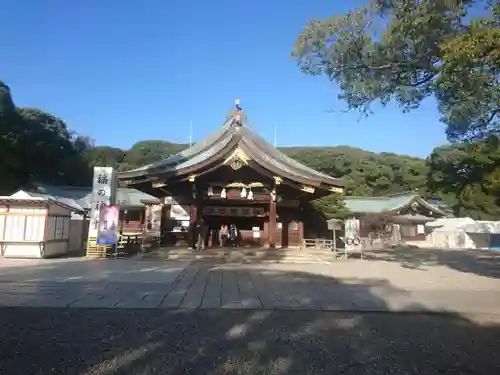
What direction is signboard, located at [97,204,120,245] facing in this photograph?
toward the camera

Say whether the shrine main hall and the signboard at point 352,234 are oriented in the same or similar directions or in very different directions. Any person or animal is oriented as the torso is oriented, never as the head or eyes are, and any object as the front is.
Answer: same or similar directions

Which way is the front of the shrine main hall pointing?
toward the camera

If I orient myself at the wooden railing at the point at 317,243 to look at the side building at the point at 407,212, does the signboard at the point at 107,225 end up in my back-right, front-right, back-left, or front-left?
back-left

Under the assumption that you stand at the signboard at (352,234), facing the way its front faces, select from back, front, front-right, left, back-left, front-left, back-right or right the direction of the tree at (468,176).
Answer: back-left

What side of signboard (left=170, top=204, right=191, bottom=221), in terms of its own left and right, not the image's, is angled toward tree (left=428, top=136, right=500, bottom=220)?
left

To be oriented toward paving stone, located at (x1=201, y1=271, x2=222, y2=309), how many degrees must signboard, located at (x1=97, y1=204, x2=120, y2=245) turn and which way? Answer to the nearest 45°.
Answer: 0° — it already faces it

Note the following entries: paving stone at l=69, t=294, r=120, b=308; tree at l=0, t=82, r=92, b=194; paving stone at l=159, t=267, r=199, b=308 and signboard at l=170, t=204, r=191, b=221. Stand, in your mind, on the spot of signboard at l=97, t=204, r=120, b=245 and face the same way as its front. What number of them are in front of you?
2

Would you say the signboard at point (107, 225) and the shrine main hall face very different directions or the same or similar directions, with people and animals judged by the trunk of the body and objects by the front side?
same or similar directions

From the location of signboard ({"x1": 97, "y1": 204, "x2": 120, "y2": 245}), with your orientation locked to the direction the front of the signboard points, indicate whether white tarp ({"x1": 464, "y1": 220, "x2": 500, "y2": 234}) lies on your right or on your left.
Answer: on your left

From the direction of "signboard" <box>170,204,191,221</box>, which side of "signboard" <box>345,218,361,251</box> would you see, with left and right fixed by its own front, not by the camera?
right

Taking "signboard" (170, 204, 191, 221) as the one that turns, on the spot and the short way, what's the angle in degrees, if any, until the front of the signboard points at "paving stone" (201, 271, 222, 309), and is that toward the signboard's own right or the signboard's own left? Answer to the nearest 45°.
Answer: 0° — it already faces it

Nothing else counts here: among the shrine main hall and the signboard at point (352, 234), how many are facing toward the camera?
2

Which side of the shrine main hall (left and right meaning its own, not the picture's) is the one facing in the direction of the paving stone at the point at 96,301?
front

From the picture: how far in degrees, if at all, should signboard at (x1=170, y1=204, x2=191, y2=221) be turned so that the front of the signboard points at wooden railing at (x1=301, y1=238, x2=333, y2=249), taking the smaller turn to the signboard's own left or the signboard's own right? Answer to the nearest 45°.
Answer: approximately 90° to the signboard's own left

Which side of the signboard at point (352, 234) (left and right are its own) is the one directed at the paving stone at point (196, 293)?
front
